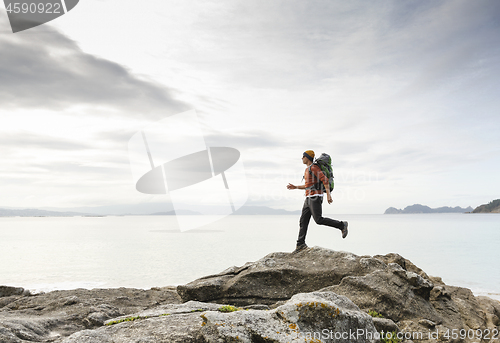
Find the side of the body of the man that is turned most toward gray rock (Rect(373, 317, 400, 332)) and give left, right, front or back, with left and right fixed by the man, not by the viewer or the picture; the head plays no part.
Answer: left

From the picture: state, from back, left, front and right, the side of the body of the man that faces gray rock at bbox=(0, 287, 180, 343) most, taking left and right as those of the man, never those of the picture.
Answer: front

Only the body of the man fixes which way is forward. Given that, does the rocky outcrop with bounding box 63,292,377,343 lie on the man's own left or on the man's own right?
on the man's own left

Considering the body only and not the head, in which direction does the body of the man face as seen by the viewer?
to the viewer's left
